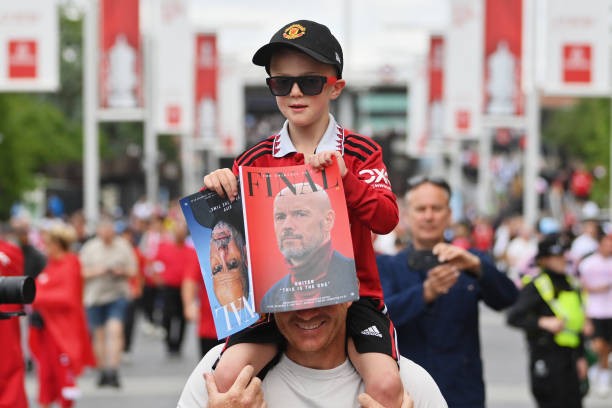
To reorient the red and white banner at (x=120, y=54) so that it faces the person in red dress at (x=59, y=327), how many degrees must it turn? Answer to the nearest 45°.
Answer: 0° — it already faces them

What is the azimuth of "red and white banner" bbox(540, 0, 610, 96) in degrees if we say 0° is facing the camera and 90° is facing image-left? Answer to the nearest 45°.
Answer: approximately 0°
